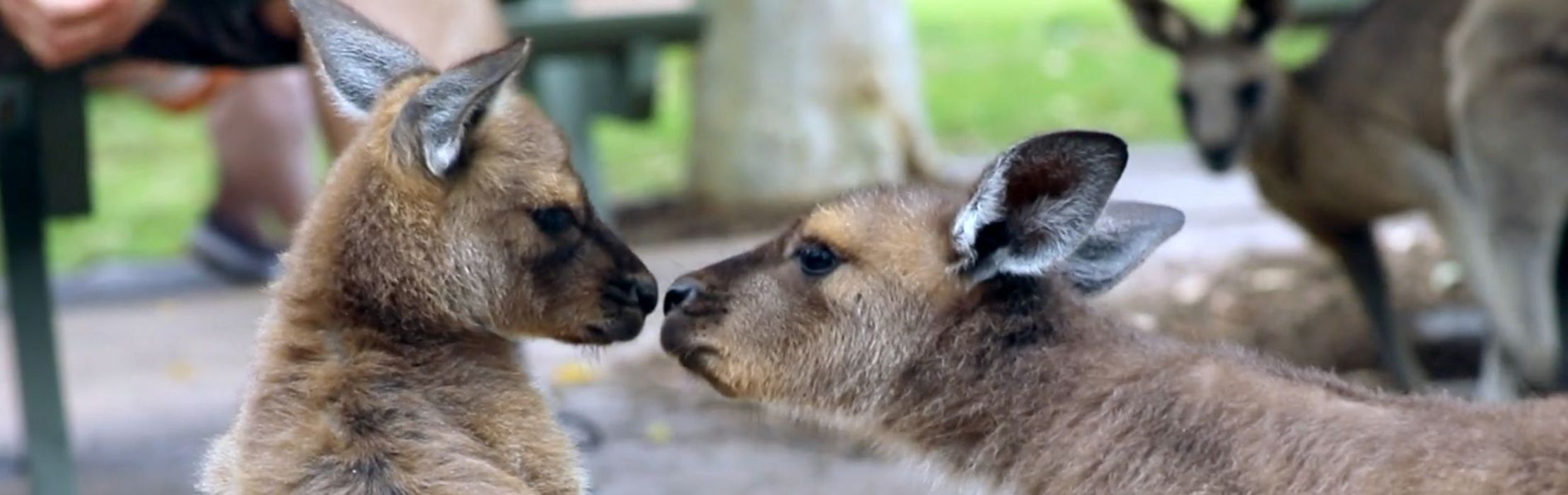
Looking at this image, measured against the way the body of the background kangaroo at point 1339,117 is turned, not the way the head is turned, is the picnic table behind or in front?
in front

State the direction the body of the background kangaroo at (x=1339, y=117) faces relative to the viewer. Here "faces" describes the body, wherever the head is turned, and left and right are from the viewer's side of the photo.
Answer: facing the viewer and to the left of the viewer

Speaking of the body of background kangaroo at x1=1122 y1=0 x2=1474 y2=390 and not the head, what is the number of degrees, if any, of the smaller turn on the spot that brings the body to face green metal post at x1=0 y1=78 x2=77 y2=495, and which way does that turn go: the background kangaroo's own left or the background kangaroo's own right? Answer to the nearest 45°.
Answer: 0° — it already faces it

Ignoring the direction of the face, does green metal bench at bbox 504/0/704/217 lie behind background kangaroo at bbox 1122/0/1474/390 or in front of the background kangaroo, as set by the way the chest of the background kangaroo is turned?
in front

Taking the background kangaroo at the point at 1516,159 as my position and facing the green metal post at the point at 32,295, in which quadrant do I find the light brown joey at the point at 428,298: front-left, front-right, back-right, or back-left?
front-left
